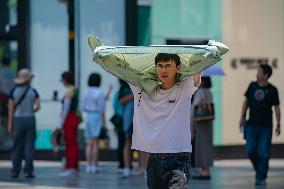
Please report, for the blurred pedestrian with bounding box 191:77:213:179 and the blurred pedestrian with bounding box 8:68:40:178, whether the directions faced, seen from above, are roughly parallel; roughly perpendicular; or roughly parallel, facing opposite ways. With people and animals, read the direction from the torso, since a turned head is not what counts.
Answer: roughly perpendicular

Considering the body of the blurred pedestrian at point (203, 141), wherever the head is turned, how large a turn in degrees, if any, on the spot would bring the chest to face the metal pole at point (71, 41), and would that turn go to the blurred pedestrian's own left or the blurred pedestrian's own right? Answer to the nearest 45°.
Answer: approximately 45° to the blurred pedestrian's own right

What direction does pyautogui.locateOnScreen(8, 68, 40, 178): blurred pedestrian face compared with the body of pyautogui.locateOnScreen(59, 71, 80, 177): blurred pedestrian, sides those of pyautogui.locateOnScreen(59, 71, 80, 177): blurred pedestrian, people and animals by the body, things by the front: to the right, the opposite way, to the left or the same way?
to the right

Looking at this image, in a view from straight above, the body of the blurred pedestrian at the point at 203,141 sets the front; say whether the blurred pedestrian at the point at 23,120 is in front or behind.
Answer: in front
